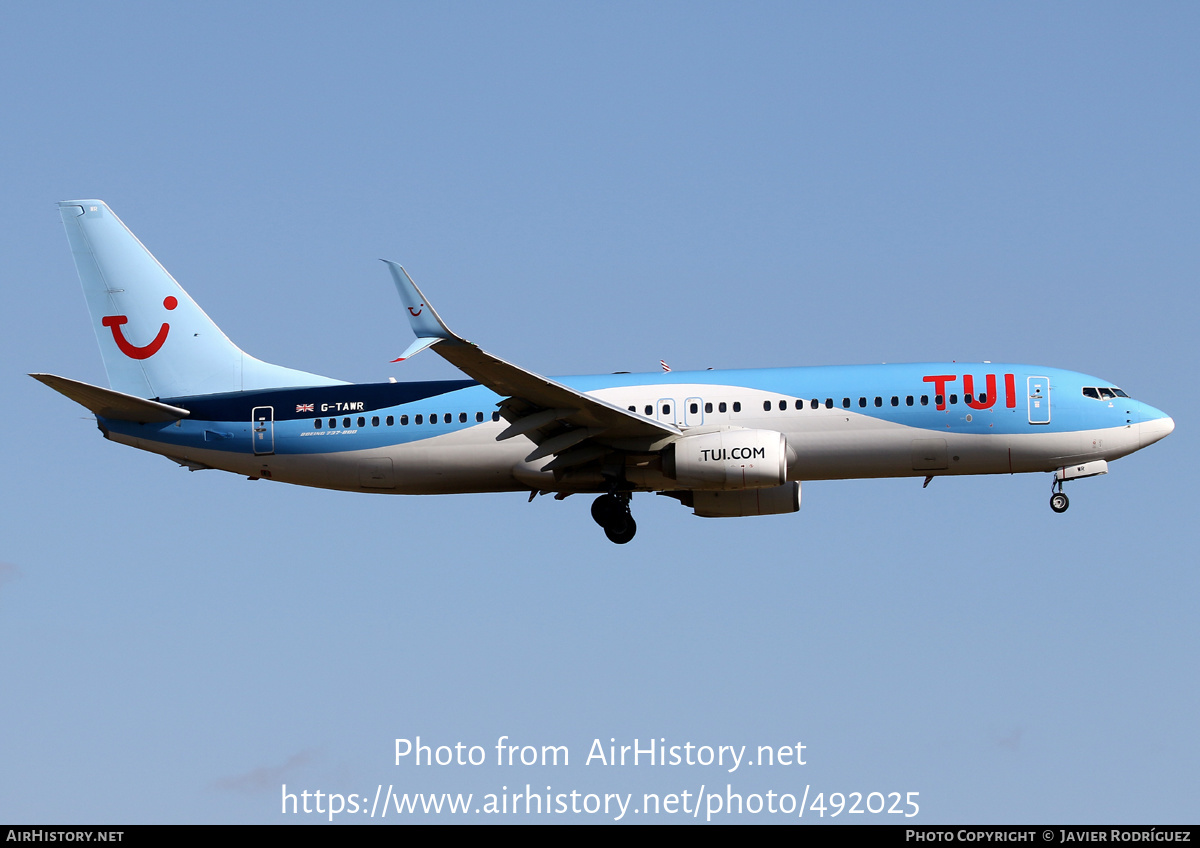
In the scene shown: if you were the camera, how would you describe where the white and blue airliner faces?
facing to the right of the viewer
